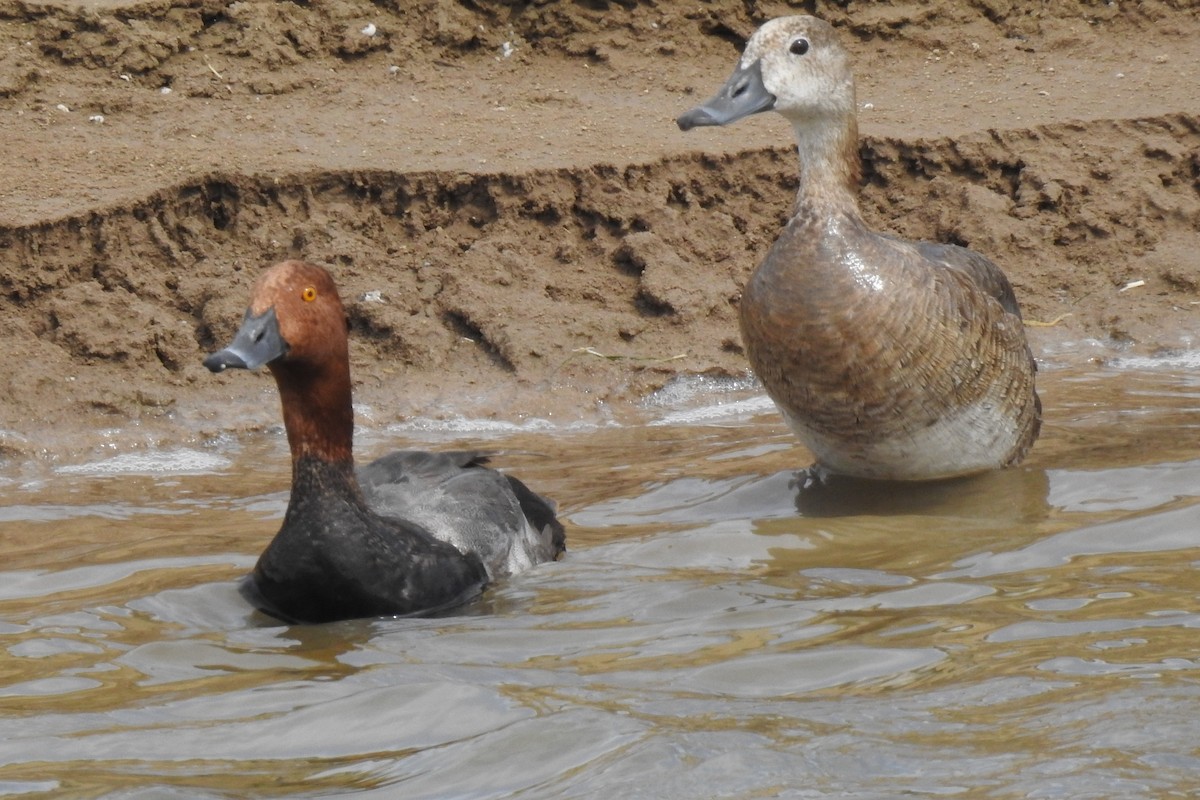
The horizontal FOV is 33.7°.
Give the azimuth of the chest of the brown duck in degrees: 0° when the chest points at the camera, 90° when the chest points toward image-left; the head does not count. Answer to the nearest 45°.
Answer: approximately 45°

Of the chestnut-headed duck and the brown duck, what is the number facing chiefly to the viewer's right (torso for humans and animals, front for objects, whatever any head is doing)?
0

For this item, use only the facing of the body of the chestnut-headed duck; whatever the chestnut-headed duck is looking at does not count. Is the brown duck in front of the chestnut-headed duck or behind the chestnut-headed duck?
behind

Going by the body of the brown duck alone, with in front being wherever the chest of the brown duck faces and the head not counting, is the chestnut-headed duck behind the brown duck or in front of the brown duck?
in front
